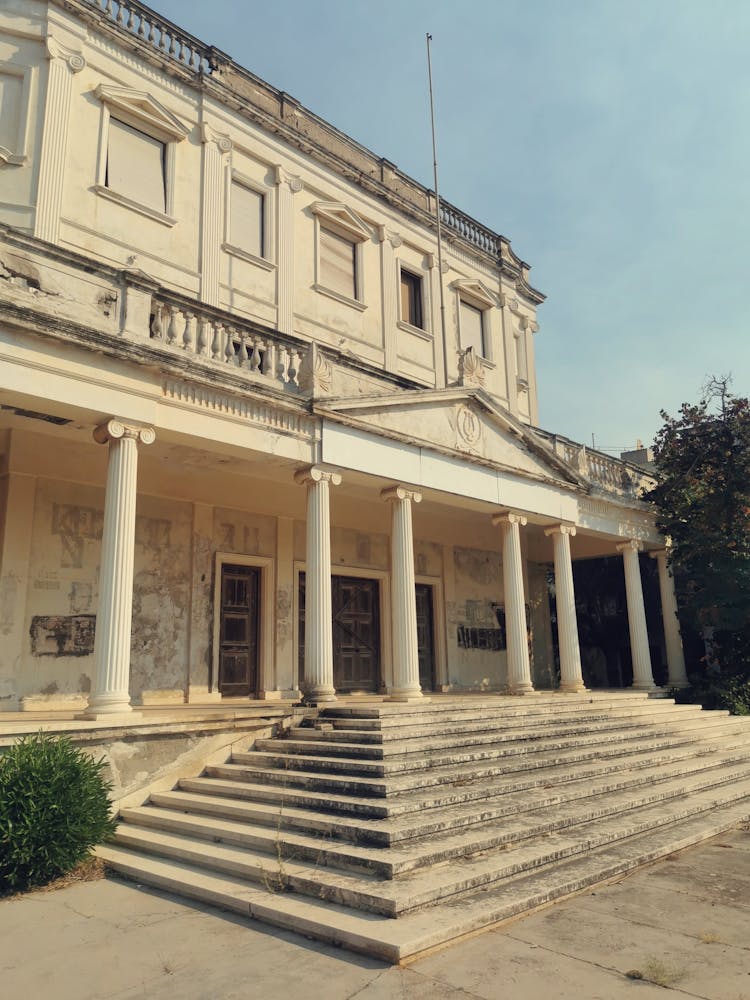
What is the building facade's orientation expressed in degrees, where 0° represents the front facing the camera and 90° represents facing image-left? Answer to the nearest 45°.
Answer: approximately 315°

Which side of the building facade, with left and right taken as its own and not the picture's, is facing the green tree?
left

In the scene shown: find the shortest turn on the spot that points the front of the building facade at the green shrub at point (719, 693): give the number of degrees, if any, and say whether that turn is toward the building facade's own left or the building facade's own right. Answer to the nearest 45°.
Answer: approximately 90° to the building facade's own left

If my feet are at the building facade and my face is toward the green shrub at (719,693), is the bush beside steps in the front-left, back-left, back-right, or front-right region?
back-right

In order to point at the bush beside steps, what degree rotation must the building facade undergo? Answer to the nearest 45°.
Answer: approximately 45° to its right
